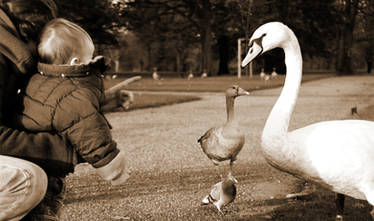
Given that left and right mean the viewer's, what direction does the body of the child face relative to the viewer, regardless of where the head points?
facing away from the viewer and to the right of the viewer

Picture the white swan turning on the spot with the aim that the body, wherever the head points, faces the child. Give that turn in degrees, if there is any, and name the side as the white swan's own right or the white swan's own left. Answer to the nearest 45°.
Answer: approximately 45° to the white swan's own left

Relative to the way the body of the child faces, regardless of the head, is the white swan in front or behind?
in front

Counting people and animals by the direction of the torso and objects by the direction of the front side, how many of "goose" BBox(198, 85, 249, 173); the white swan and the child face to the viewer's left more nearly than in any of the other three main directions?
1

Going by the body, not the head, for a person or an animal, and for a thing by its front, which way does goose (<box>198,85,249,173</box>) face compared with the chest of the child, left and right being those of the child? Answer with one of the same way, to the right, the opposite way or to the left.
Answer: to the right

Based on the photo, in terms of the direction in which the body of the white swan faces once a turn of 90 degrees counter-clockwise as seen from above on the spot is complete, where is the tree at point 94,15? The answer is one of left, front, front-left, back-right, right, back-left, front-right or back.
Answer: back-right

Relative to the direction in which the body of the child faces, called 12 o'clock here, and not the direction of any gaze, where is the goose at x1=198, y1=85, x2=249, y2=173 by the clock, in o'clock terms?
The goose is roughly at 12 o'clock from the child.

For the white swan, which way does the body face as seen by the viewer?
to the viewer's left

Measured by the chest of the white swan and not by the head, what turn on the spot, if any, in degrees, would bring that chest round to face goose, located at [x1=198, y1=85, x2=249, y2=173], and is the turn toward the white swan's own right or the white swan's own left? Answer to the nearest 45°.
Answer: approximately 45° to the white swan's own right
